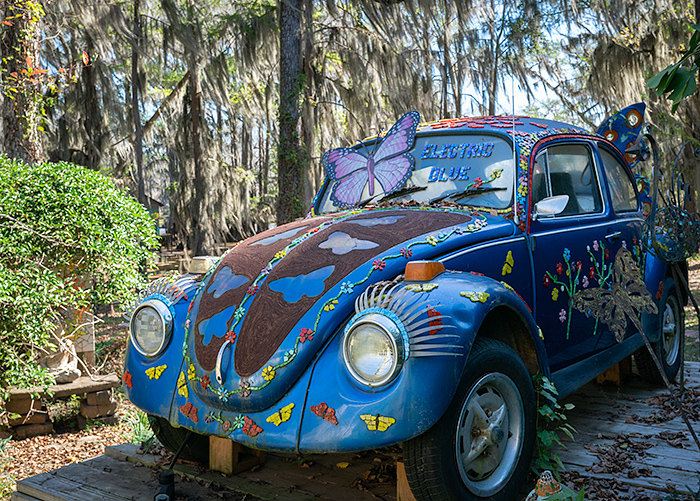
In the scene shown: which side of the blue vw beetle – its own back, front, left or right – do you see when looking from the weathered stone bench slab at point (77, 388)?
right

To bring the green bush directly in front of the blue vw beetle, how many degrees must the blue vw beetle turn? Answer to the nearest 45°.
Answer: approximately 90° to its right

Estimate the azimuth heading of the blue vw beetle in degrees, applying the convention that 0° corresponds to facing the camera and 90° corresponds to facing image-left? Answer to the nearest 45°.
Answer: approximately 45°

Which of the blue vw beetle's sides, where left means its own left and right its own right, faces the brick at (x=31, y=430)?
right

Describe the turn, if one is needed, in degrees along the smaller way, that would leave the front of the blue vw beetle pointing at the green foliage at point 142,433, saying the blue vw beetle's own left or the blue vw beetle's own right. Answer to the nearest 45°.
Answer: approximately 90° to the blue vw beetle's own right

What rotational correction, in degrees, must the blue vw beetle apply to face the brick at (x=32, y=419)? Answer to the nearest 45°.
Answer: approximately 90° to its right

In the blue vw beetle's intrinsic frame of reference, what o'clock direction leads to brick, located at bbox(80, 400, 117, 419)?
The brick is roughly at 3 o'clock from the blue vw beetle.
